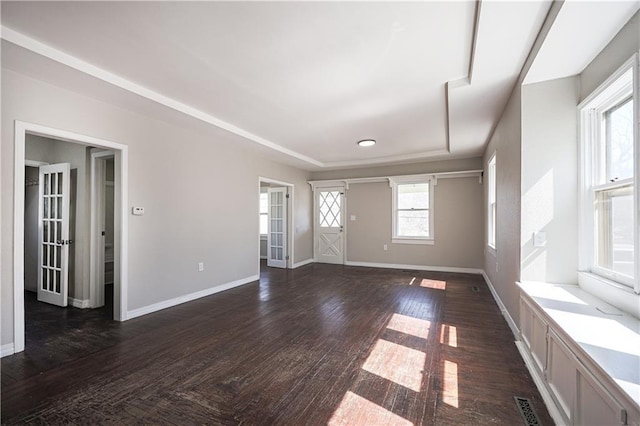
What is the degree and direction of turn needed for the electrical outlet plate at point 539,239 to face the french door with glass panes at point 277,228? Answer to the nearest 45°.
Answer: approximately 90° to its right

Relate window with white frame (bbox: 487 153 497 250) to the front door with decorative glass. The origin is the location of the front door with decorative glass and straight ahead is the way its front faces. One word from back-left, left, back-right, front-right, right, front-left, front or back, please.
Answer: front-left

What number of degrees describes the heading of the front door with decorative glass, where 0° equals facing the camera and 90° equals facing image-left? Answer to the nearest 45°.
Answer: approximately 0°

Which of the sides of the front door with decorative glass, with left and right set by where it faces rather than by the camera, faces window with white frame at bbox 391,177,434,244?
left

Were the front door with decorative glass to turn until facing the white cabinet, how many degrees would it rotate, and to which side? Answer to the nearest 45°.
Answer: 0° — it already faces it

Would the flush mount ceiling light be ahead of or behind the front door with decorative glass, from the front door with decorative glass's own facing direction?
ahead
